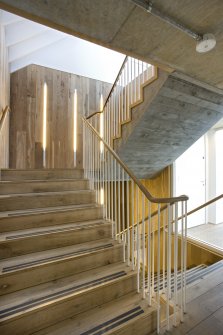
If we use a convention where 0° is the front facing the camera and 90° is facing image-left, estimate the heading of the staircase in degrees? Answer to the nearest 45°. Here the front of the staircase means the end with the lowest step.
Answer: approximately 315°
